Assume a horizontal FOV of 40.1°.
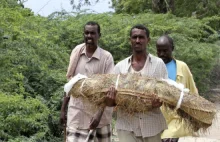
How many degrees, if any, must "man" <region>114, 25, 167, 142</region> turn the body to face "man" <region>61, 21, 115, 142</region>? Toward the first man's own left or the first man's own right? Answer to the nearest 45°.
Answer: approximately 135° to the first man's own right

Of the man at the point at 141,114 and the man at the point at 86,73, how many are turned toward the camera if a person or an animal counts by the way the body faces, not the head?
2

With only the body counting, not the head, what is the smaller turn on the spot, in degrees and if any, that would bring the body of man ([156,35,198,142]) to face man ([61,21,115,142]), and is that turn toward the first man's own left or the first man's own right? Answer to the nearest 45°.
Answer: approximately 45° to the first man's own right

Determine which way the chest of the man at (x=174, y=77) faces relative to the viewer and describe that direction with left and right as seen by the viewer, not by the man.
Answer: facing the viewer and to the left of the viewer

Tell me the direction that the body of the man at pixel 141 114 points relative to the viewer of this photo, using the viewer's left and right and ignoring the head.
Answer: facing the viewer

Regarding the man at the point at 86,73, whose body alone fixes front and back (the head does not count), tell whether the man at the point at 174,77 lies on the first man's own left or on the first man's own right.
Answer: on the first man's own left

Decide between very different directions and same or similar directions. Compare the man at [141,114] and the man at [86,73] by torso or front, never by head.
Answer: same or similar directions

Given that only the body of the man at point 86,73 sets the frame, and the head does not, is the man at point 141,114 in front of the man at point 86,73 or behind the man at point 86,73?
in front

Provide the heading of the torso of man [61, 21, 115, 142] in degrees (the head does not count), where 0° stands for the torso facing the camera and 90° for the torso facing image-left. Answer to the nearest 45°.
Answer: approximately 0°
